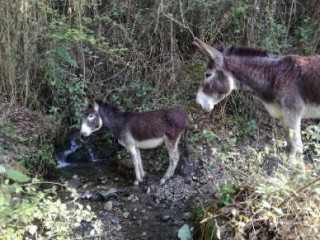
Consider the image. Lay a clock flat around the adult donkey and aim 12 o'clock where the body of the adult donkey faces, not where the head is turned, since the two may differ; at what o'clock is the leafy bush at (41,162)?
The leafy bush is roughly at 12 o'clock from the adult donkey.

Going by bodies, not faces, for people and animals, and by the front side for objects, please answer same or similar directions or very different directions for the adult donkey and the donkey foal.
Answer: same or similar directions

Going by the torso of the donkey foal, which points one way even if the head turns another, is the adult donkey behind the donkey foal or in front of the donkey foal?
behind

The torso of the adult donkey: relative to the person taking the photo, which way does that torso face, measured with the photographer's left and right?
facing to the left of the viewer

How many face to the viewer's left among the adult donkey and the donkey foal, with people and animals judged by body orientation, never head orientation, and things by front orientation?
2

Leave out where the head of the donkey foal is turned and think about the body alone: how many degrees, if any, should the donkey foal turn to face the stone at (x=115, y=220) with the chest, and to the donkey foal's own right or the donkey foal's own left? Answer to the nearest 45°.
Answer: approximately 90° to the donkey foal's own left

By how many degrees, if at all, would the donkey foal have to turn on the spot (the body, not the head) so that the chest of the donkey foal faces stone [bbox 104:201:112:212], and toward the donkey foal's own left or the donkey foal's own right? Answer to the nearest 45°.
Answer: approximately 90° to the donkey foal's own left

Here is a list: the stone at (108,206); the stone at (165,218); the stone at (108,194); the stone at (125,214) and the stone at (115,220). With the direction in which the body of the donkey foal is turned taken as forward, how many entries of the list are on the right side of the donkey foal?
0

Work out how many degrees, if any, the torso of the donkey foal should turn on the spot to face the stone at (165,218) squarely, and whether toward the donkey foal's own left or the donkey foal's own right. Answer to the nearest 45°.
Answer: approximately 90° to the donkey foal's own left

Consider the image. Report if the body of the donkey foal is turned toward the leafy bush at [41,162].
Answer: yes

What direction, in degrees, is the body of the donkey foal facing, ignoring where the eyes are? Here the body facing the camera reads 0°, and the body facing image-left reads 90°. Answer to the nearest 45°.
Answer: approximately 90°

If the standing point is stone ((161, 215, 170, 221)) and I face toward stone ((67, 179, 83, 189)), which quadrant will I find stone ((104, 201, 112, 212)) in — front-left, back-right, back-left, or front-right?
front-left

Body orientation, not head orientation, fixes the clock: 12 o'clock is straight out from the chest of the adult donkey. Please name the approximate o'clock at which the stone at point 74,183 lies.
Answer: The stone is roughly at 12 o'clock from the adult donkey.
